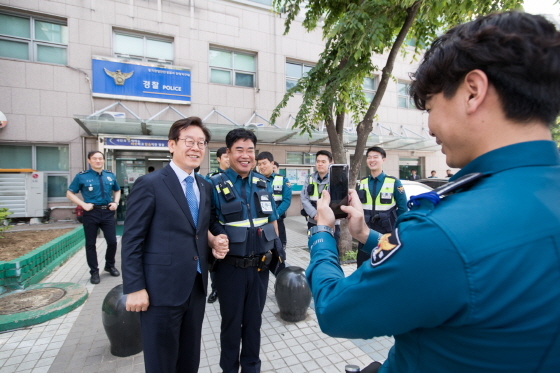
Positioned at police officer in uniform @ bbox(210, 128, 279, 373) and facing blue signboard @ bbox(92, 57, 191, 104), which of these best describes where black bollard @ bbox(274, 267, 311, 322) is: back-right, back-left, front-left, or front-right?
front-right

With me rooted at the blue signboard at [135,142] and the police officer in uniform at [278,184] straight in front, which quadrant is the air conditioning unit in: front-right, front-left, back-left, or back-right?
back-right

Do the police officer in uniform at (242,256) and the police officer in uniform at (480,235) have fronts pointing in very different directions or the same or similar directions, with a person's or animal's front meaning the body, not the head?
very different directions

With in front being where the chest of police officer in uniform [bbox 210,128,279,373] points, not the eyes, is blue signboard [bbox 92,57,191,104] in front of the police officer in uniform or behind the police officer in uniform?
behind

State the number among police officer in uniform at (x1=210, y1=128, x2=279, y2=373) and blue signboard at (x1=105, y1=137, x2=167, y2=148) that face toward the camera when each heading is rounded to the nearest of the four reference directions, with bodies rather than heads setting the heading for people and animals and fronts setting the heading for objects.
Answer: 2

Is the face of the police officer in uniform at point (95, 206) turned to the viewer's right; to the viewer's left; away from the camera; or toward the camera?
toward the camera

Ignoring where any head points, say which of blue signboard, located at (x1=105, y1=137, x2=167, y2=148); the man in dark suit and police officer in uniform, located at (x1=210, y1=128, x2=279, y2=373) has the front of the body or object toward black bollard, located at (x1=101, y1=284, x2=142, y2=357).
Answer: the blue signboard

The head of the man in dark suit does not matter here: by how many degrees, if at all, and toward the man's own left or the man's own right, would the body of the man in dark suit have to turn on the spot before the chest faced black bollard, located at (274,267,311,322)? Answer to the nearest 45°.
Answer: approximately 90° to the man's own left

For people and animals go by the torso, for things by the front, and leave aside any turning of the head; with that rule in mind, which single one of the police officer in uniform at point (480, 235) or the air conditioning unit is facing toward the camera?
the air conditioning unit

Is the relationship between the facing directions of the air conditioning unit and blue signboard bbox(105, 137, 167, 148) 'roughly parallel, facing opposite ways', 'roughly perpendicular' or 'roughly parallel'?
roughly parallel

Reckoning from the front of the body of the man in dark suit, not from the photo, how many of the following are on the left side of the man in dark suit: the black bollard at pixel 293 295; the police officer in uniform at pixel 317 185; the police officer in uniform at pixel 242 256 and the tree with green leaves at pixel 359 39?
4

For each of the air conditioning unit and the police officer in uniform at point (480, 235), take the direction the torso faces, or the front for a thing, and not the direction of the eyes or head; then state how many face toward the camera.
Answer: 1

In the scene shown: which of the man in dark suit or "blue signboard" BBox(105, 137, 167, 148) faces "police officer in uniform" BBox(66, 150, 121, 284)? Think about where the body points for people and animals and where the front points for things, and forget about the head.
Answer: the blue signboard

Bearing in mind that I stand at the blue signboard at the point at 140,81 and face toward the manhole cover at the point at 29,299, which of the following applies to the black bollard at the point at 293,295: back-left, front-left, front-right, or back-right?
front-left

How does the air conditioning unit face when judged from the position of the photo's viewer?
facing the viewer

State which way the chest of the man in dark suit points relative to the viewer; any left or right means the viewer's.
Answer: facing the viewer and to the right of the viewer

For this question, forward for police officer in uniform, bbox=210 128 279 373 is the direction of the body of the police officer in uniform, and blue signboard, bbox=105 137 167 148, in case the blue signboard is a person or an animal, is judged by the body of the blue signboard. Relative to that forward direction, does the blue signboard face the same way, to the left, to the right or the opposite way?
the same way

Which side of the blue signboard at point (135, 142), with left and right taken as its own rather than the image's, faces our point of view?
front

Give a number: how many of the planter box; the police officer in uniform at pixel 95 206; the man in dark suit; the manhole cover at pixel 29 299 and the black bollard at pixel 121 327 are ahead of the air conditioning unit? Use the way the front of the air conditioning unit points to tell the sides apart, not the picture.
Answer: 5
